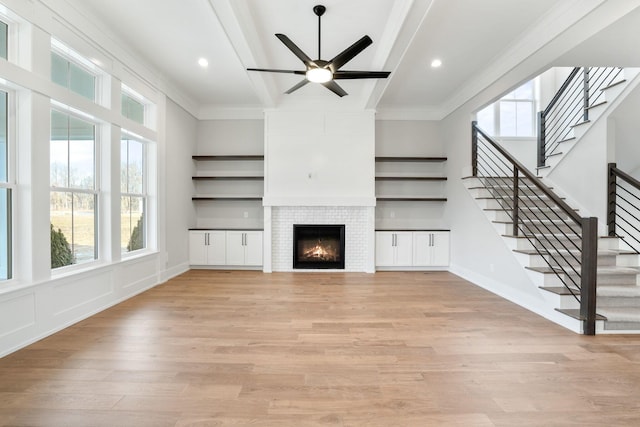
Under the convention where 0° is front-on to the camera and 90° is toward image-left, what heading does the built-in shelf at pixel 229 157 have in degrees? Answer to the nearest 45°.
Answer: approximately 0°

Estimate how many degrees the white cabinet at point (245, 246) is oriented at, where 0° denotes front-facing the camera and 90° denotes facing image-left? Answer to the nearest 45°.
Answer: approximately 0°

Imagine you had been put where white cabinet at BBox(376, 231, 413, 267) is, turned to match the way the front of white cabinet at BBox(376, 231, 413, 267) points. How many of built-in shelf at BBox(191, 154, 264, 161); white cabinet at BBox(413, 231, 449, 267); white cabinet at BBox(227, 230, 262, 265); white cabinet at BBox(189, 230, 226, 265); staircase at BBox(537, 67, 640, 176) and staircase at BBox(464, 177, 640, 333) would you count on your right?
3

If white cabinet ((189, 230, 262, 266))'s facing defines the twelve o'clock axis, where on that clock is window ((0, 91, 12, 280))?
The window is roughly at 1 o'clock from the white cabinet.

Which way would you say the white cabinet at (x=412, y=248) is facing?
toward the camera

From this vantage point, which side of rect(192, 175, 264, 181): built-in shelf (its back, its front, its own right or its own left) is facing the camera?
front

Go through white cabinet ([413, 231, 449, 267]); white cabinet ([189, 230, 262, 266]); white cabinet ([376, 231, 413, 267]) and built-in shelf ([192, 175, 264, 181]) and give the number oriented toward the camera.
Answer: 4

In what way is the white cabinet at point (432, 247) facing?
toward the camera

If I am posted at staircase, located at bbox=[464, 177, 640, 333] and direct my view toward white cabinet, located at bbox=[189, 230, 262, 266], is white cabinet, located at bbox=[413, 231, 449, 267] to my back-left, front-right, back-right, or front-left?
front-right
